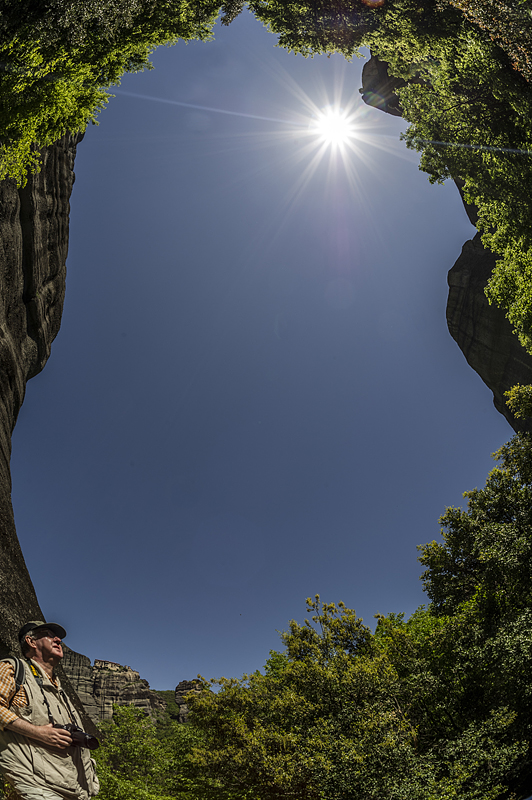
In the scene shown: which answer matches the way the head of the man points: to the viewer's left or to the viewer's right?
to the viewer's right

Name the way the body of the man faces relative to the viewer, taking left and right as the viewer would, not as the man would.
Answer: facing the viewer and to the right of the viewer

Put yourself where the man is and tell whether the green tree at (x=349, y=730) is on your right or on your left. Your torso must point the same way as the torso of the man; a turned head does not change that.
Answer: on your left
